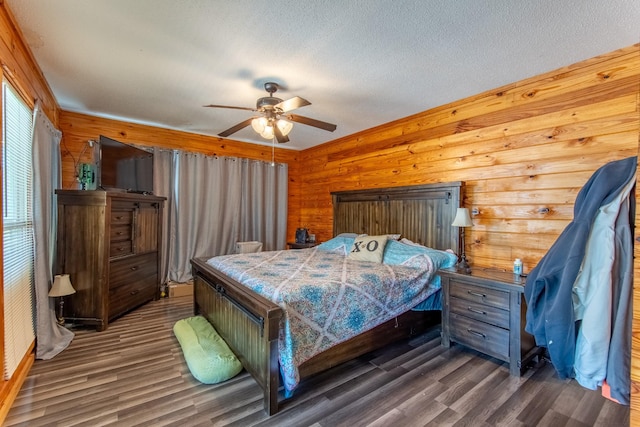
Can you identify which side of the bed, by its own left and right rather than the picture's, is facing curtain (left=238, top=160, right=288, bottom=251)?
right

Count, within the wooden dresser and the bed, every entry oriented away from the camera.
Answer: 0

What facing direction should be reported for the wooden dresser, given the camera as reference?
facing the viewer and to the right of the viewer

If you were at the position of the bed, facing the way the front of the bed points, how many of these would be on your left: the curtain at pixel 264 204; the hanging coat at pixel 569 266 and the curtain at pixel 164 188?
1

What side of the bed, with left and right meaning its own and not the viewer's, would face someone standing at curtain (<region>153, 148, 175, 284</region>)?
right

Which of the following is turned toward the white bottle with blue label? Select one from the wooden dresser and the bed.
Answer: the wooden dresser

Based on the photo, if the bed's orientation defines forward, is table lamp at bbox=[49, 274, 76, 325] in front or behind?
in front

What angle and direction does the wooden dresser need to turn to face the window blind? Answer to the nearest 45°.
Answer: approximately 90° to its right

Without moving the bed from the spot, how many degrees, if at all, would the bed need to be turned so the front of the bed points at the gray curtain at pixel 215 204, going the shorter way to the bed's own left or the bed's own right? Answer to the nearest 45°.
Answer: approximately 90° to the bed's own right

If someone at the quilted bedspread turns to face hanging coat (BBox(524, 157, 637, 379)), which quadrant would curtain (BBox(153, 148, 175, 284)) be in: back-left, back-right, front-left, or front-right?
back-left

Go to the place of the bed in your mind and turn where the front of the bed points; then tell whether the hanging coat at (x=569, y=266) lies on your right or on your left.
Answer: on your left

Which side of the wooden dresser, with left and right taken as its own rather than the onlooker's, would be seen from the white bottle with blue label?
front

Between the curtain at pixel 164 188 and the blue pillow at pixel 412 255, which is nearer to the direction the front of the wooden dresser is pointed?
the blue pillow

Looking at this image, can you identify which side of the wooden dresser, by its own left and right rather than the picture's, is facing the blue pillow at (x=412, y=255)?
front

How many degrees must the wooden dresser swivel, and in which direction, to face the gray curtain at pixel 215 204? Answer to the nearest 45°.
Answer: approximately 90° to its left

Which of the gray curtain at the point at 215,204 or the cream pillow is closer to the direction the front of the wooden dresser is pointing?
the cream pillow
